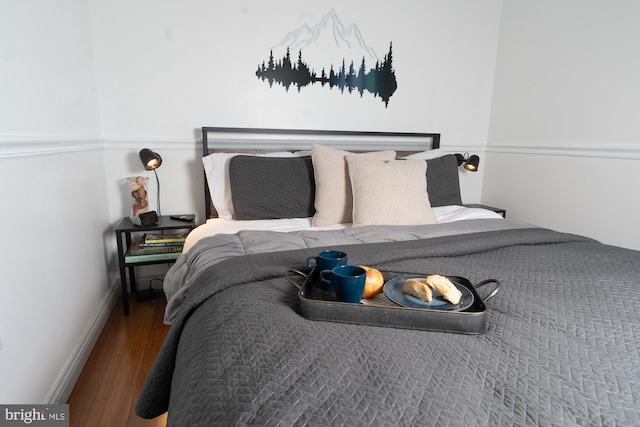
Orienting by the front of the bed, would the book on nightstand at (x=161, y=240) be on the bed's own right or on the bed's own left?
on the bed's own right

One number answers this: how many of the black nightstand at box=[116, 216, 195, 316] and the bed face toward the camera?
2

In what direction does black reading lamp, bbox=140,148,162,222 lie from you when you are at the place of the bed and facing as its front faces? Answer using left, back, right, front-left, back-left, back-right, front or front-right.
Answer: back-right

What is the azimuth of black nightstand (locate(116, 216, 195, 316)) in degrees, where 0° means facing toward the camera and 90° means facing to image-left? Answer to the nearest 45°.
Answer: approximately 0°

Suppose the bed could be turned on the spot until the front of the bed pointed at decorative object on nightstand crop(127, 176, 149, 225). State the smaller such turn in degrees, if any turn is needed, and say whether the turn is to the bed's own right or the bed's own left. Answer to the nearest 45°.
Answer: approximately 135° to the bed's own right
